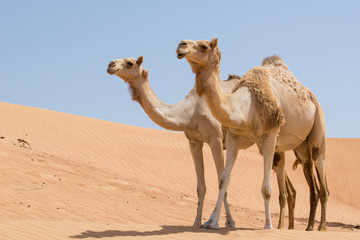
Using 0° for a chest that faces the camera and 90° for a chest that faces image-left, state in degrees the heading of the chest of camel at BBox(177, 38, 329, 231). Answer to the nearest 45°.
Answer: approximately 45°
